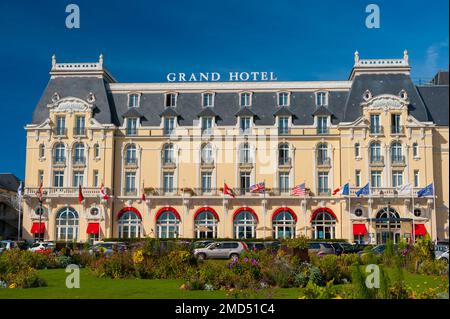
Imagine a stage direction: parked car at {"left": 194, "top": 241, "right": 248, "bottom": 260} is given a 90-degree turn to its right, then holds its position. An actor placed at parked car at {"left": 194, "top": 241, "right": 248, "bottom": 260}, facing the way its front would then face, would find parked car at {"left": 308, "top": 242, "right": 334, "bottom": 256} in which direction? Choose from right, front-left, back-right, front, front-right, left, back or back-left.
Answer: right

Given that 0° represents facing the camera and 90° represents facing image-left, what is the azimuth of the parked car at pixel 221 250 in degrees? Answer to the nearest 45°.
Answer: approximately 90°

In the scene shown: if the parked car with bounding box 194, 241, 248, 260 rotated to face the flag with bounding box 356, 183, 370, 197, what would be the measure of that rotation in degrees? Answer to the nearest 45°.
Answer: approximately 135° to its right
